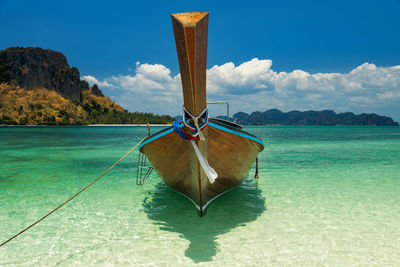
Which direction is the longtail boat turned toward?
toward the camera
